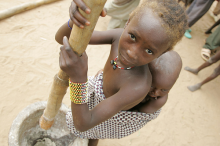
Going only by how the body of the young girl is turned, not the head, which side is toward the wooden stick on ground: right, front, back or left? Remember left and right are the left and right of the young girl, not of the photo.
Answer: right

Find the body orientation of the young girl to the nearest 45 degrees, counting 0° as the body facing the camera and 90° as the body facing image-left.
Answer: approximately 45°
